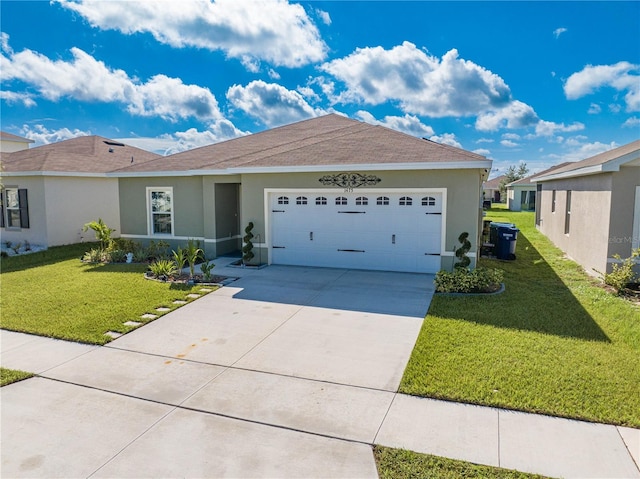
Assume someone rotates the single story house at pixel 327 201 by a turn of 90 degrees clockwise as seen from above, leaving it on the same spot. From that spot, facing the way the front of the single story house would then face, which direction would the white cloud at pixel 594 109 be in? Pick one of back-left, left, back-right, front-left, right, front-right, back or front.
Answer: back-right

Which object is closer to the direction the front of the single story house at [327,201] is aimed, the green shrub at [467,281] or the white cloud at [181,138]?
the green shrub

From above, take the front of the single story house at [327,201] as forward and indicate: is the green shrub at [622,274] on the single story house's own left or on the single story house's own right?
on the single story house's own left

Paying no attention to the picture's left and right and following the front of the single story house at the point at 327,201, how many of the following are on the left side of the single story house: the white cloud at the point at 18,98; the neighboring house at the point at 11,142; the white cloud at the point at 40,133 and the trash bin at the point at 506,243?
1

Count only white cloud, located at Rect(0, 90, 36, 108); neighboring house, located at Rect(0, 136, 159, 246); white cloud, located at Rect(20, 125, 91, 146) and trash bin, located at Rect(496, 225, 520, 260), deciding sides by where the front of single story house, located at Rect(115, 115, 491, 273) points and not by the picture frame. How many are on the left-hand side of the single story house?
1

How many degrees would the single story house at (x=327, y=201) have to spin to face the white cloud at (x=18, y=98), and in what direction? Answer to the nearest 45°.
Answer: approximately 135° to its right

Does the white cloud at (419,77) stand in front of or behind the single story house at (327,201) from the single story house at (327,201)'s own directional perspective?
behind

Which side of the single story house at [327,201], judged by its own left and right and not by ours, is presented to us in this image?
front

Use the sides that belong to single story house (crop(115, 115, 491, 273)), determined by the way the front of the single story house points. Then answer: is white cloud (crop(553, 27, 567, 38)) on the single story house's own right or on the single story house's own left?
on the single story house's own left

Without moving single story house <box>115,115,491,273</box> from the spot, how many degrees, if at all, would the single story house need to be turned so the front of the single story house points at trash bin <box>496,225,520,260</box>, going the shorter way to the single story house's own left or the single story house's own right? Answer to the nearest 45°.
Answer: approximately 90° to the single story house's own left

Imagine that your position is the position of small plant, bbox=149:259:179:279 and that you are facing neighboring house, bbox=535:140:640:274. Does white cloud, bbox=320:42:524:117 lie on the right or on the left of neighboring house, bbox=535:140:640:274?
left

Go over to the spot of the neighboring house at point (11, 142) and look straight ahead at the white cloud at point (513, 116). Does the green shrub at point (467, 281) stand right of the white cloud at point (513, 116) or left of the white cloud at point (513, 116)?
right

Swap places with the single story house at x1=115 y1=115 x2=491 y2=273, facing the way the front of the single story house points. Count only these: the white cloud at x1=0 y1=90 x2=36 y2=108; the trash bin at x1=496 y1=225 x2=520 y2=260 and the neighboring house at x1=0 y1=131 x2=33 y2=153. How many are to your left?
1
